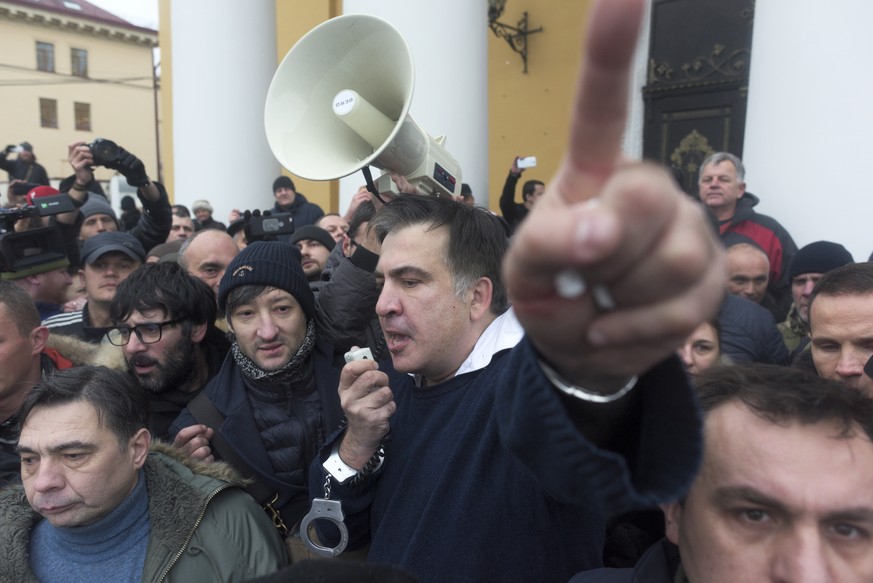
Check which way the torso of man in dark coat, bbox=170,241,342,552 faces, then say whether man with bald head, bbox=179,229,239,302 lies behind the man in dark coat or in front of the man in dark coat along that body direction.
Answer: behind

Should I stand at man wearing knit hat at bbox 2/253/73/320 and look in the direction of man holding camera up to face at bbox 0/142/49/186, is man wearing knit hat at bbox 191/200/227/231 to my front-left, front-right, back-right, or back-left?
front-right

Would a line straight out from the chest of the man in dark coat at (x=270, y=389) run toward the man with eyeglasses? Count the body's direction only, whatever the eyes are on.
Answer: no

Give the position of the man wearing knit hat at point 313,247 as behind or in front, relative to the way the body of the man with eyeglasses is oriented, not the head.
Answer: behind

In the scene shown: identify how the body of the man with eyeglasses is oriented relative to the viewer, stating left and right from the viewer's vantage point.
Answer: facing the viewer and to the left of the viewer

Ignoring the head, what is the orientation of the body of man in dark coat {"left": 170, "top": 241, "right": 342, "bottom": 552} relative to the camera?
toward the camera

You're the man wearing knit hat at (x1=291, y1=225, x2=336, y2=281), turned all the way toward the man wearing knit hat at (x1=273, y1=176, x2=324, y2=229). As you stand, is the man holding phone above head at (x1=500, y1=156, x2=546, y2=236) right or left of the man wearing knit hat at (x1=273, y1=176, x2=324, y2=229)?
right

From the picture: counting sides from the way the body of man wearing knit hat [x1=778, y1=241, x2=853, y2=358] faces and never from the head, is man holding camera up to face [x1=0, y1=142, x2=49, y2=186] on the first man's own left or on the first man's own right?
on the first man's own right

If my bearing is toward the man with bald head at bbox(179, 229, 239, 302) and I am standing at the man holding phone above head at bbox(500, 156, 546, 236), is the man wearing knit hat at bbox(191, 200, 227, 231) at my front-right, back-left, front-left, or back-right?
front-right

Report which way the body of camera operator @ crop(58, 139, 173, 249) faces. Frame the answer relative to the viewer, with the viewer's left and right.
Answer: facing the viewer
